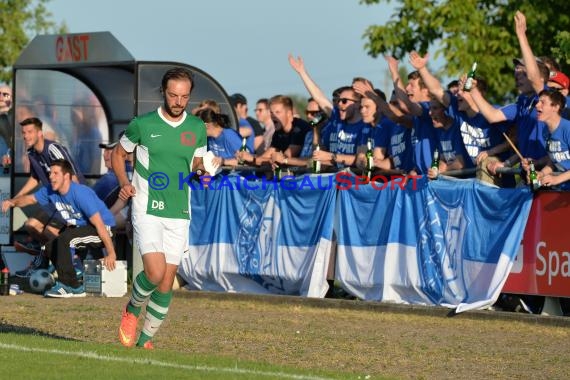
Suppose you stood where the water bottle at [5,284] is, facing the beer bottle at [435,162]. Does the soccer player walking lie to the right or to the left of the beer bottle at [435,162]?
right

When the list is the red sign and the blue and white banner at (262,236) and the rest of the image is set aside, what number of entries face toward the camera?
2

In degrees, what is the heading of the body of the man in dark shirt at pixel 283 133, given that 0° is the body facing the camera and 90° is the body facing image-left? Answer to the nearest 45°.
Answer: approximately 45°

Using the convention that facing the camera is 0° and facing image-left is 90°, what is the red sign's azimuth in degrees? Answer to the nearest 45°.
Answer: approximately 0°

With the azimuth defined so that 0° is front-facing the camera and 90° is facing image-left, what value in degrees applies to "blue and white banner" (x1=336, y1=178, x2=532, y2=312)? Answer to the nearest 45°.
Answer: approximately 0°

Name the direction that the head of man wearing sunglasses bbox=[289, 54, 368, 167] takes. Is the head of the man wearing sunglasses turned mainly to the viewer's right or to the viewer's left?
to the viewer's left

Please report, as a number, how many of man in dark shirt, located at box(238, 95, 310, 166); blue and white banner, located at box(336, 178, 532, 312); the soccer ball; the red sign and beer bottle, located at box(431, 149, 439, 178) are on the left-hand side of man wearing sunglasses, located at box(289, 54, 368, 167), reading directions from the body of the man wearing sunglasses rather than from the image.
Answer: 3
